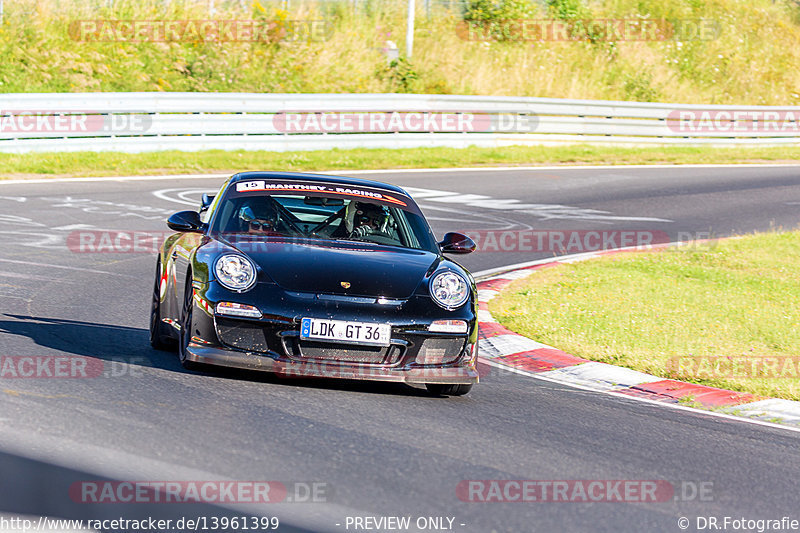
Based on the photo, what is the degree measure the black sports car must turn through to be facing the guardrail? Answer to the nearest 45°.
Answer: approximately 180°

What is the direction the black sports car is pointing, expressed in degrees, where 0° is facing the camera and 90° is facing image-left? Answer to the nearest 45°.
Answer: approximately 0°
